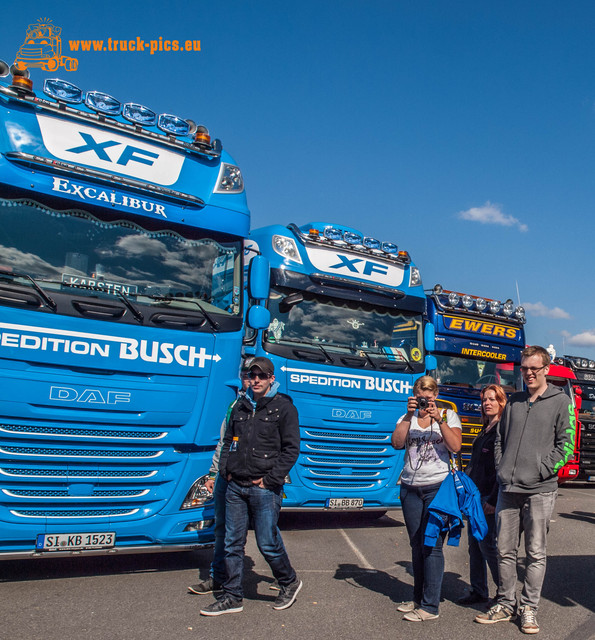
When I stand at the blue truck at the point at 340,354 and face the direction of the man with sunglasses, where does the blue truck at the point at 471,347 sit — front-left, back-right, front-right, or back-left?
back-left

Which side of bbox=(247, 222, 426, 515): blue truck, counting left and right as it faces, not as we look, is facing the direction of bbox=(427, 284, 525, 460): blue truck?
left

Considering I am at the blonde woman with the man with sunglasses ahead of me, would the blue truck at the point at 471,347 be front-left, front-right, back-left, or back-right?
back-right

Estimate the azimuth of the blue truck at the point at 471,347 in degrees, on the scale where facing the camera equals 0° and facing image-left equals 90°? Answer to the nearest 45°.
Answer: approximately 315°

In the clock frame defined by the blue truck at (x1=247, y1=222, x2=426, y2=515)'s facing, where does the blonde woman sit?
The blonde woman is roughly at 1 o'clock from the blue truck.

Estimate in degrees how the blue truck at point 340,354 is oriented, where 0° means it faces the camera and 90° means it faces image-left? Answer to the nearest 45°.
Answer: approximately 315°

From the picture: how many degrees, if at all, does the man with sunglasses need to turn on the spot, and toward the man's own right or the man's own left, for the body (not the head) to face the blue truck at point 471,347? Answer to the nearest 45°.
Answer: approximately 180°

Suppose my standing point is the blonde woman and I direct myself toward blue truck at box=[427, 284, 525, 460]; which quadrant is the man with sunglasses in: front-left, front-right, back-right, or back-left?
back-left

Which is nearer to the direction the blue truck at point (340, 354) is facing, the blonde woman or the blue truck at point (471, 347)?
the blonde woman

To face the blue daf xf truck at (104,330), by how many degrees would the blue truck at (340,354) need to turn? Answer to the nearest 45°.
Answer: approximately 90° to its right
